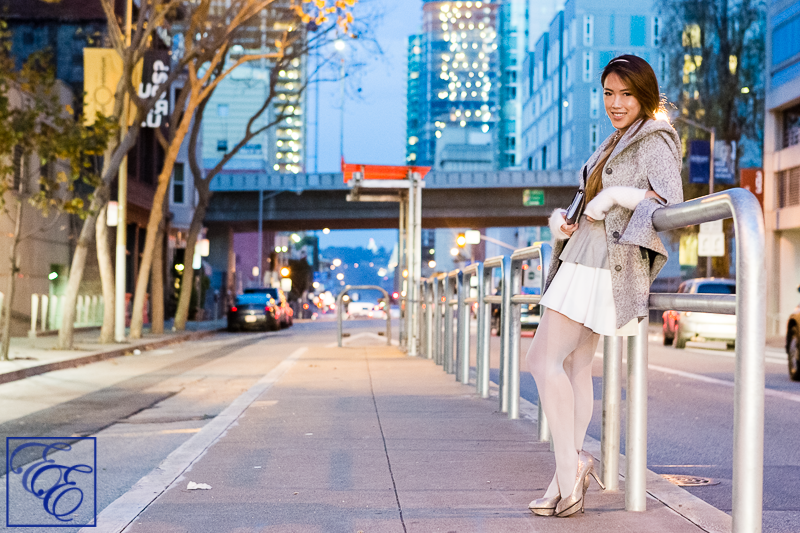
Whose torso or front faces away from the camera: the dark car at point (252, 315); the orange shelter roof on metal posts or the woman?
the dark car

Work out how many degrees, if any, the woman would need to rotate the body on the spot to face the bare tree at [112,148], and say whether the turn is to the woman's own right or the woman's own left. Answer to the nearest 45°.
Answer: approximately 90° to the woman's own right

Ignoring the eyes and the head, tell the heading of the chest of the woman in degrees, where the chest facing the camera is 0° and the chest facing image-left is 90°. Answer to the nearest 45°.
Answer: approximately 45°

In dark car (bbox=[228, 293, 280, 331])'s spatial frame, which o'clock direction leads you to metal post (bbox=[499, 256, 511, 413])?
The metal post is roughly at 6 o'clock from the dark car.
